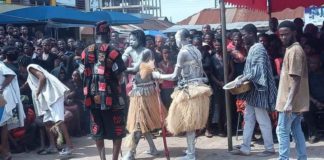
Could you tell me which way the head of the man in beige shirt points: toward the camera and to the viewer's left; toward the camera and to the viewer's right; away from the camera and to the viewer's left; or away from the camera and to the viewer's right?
toward the camera and to the viewer's left

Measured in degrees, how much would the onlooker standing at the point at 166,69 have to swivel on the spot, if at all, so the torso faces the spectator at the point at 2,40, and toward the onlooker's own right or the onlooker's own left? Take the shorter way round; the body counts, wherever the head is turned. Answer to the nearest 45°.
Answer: approximately 135° to the onlooker's own right

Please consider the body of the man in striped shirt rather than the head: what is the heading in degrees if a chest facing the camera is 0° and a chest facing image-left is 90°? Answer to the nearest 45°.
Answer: approximately 90°

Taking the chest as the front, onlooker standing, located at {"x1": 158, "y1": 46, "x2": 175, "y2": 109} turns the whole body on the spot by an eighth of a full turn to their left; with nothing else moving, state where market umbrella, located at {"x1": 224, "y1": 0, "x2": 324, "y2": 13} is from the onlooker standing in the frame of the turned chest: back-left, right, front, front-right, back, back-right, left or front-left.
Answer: left

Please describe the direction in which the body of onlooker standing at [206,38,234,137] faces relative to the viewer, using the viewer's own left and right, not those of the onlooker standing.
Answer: facing the viewer

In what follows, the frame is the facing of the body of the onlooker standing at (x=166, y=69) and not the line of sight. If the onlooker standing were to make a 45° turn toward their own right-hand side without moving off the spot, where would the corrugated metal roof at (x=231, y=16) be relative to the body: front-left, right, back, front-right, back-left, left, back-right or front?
back-right

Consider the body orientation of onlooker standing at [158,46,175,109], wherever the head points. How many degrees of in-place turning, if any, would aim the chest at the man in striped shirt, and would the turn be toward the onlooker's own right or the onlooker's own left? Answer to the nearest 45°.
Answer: approximately 45° to the onlooker's own left

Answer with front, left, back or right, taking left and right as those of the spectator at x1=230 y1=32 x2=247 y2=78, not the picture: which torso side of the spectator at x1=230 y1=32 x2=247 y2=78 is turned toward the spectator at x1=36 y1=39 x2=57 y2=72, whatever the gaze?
right

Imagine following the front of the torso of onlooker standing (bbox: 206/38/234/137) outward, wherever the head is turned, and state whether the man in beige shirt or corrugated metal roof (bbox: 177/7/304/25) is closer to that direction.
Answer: the man in beige shirt

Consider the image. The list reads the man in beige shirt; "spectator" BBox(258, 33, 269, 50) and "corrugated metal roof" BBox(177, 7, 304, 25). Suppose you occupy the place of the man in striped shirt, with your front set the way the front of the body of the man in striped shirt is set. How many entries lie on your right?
2

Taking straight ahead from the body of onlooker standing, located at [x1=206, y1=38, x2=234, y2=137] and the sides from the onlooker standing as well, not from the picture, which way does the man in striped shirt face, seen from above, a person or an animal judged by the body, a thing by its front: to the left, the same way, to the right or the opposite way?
to the right

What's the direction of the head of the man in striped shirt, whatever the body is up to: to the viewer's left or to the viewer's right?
to the viewer's left

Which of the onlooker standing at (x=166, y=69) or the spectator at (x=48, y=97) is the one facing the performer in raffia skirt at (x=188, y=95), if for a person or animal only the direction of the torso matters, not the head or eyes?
the onlooker standing

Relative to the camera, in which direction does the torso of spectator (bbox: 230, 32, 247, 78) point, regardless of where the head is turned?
toward the camera

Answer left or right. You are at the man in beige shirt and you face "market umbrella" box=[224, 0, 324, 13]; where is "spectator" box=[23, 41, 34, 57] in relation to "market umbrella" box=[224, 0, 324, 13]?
left
